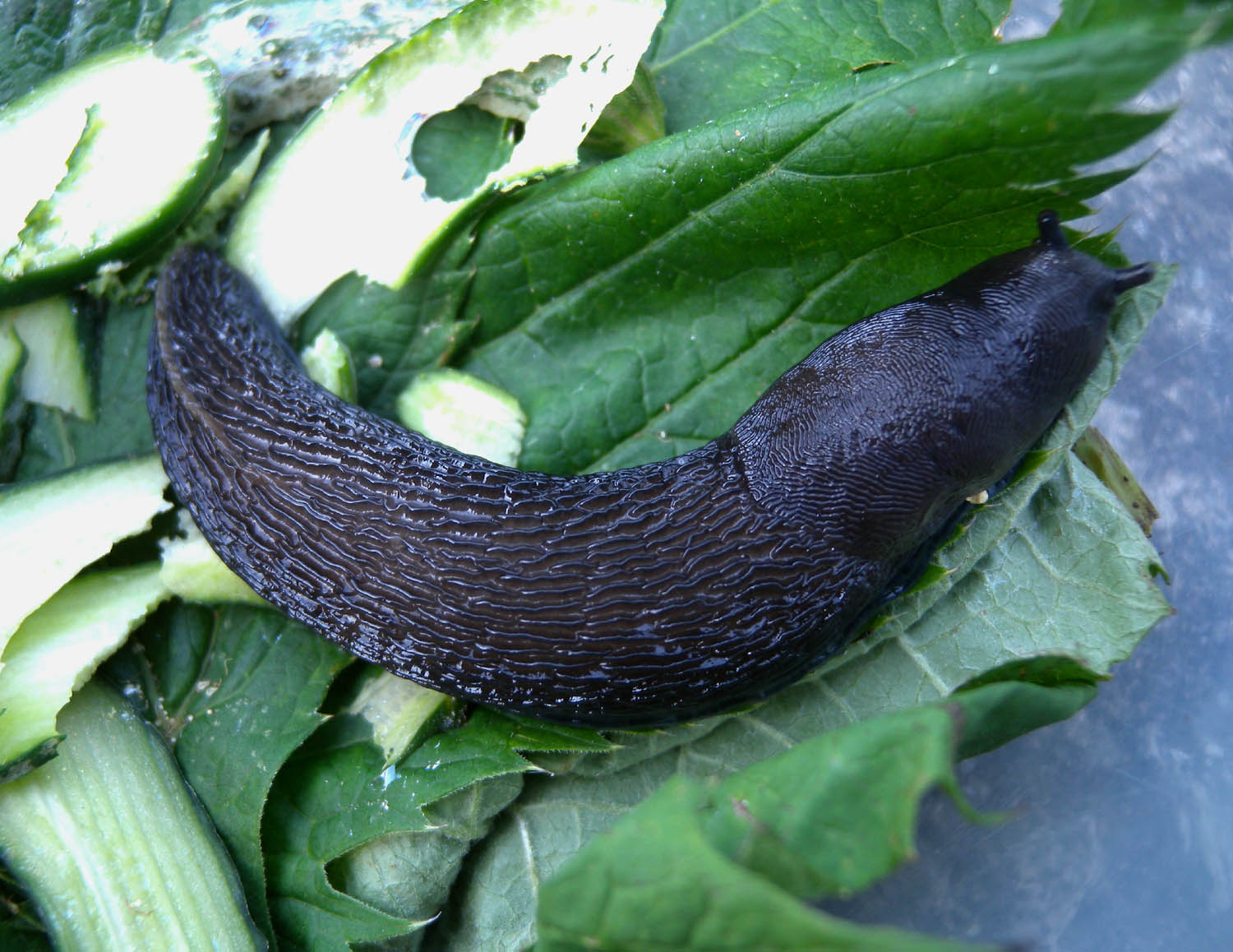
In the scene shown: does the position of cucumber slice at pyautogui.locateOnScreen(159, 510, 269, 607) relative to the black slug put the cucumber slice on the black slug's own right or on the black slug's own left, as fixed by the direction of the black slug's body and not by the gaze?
on the black slug's own left

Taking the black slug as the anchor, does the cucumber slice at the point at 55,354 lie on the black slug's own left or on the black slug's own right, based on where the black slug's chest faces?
on the black slug's own left

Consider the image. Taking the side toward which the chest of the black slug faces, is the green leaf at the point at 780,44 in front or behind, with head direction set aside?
in front

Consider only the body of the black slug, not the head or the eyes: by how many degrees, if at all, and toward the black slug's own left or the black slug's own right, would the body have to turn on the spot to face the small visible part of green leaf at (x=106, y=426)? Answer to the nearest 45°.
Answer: approximately 90° to the black slug's own left

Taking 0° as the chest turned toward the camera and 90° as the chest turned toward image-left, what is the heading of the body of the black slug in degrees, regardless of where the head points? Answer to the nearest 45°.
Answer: approximately 225°

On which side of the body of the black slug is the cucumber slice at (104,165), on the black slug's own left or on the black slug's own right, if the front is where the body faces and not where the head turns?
on the black slug's own left

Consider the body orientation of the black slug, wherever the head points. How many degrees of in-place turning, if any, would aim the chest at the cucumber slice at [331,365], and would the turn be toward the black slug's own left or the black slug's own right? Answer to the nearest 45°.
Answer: approximately 90° to the black slug's own left

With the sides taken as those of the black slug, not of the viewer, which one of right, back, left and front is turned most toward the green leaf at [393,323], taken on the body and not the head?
left

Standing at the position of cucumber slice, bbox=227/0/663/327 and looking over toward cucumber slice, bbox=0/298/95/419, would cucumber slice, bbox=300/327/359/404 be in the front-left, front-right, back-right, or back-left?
front-left
